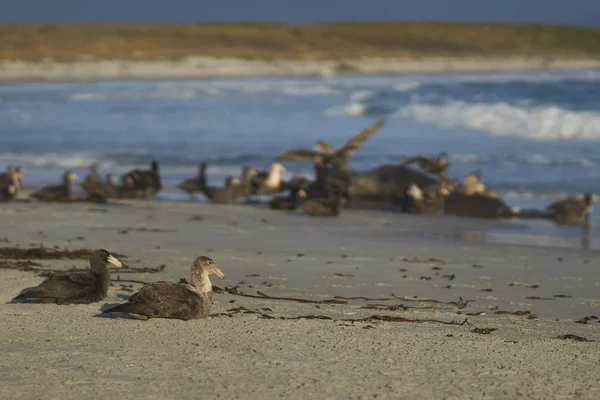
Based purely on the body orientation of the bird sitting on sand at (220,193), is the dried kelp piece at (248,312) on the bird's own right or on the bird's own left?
on the bird's own right

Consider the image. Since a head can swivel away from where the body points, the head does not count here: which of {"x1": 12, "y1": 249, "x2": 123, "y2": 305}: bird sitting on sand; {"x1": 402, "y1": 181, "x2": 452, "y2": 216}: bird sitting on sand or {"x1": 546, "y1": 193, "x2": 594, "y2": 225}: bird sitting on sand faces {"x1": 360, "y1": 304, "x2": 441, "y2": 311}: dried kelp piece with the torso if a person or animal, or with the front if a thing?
{"x1": 12, "y1": 249, "x2": 123, "y2": 305}: bird sitting on sand

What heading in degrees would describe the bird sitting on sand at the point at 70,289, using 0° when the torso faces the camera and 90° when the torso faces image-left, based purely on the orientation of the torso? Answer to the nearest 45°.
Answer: approximately 270°

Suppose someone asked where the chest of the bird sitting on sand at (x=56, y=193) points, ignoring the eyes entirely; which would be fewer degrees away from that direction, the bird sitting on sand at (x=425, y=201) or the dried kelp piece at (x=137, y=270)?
the bird sitting on sand

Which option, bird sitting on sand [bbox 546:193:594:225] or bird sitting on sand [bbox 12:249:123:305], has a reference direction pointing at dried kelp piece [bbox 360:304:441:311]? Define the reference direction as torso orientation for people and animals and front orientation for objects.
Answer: bird sitting on sand [bbox 12:249:123:305]

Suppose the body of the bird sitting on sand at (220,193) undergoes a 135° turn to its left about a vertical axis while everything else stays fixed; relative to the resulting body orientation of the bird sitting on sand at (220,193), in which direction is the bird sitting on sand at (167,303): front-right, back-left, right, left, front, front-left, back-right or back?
back-left

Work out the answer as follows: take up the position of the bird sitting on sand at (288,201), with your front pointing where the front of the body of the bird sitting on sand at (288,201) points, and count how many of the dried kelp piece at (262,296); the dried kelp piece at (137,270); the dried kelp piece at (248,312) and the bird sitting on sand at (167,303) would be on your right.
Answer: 4

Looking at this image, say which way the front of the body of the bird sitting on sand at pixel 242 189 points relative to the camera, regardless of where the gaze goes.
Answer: to the viewer's right

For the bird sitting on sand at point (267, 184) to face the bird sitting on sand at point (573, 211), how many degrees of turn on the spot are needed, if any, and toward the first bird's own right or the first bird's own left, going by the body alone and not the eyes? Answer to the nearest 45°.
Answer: approximately 45° to the first bird's own right

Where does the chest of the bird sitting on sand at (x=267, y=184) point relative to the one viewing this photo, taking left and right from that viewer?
facing to the right of the viewer
